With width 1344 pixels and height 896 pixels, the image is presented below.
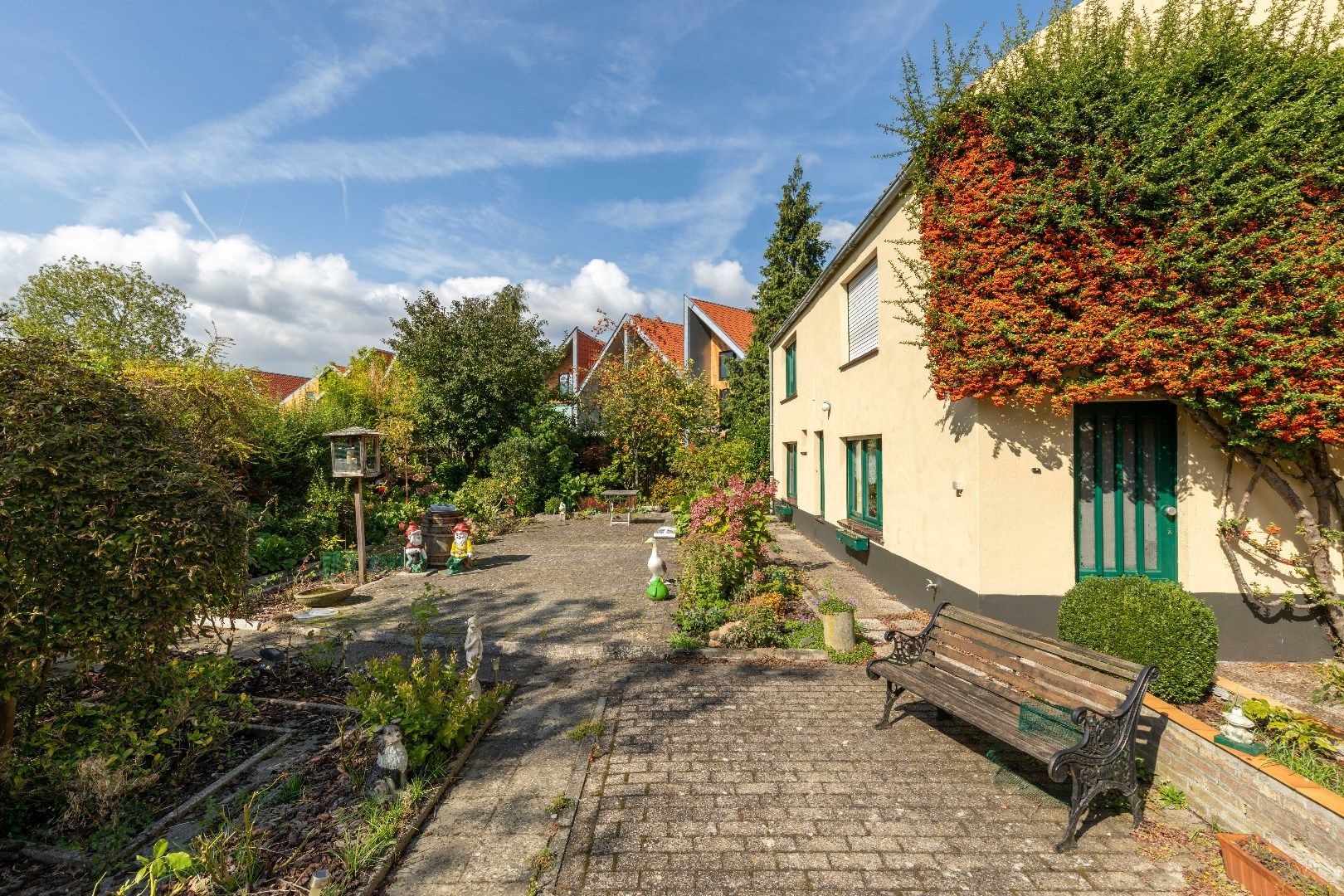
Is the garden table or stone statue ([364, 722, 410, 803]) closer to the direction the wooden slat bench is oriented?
the stone statue

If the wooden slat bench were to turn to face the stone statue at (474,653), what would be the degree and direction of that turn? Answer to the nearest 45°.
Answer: approximately 45° to its right

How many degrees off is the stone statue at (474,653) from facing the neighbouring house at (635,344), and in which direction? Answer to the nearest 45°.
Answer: approximately 135° to its left

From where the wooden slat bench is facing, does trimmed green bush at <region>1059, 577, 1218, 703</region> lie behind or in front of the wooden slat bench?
behind

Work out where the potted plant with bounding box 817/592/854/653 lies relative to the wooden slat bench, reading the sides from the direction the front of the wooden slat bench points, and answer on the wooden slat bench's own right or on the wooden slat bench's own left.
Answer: on the wooden slat bench's own right

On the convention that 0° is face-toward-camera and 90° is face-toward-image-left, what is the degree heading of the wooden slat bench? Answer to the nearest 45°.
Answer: approximately 45°

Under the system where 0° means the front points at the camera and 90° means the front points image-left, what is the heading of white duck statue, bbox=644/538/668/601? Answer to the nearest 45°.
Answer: approximately 90°

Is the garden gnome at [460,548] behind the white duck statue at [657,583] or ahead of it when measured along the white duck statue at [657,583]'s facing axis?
ahead

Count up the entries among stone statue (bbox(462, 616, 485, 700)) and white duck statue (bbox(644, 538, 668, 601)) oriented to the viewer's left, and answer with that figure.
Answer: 1

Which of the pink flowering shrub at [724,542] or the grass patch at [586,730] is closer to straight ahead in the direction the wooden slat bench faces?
the grass patch
